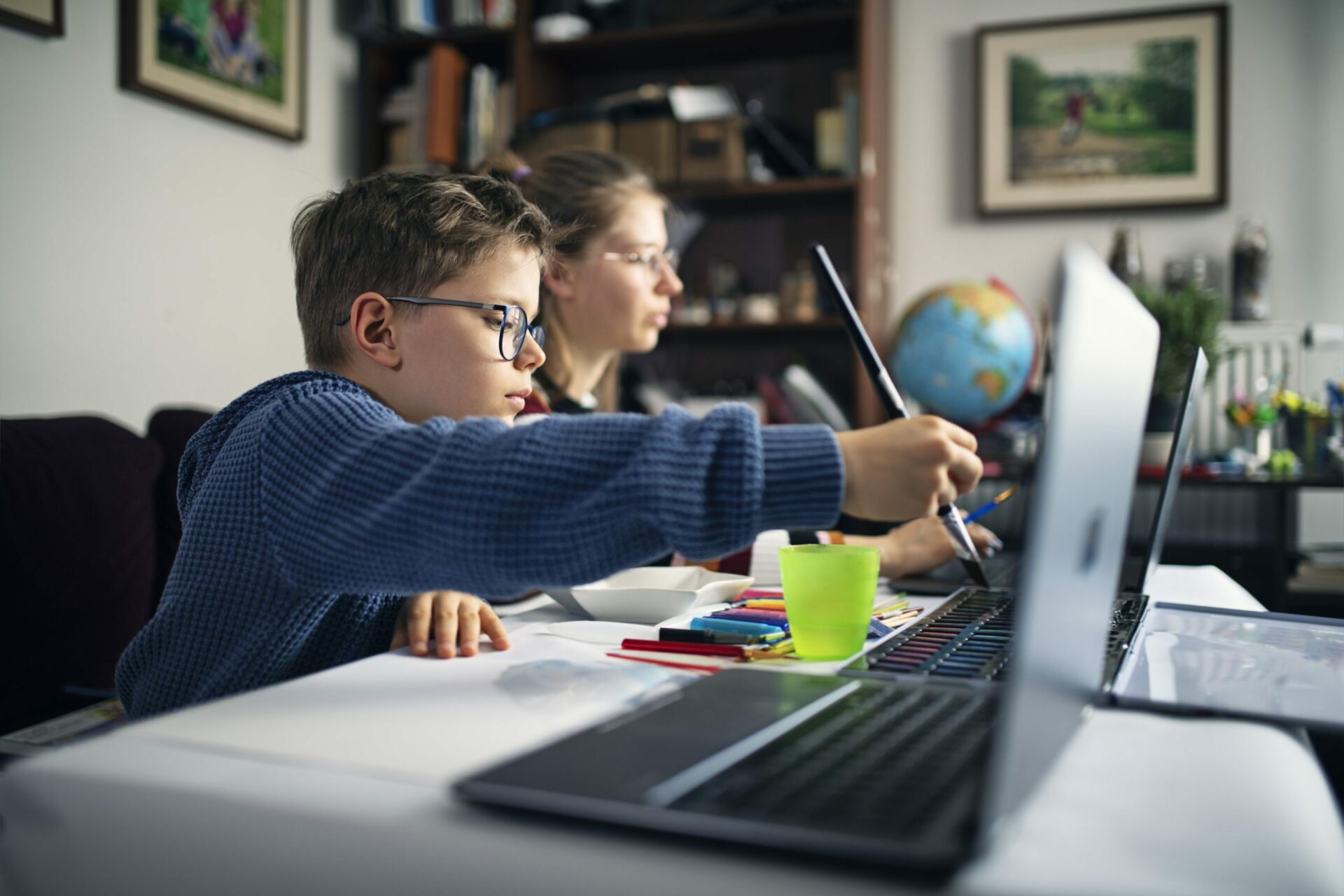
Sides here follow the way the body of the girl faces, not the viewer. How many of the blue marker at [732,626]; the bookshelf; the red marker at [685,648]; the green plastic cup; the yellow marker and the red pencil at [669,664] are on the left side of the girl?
1

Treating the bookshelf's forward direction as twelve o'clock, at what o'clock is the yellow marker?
The yellow marker is roughly at 12 o'clock from the bookshelf.

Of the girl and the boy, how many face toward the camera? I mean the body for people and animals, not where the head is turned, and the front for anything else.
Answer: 0

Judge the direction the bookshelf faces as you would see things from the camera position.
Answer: facing the viewer

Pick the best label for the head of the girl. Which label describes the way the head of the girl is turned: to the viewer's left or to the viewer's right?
to the viewer's right

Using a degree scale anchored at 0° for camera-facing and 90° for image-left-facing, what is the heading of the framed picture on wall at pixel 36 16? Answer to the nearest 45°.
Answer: approximately 315°

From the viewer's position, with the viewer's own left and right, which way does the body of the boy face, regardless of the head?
facing to the right of the viewer

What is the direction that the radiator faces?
toward the camera

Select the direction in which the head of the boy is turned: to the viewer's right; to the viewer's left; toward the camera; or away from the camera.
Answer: to the viewer's right

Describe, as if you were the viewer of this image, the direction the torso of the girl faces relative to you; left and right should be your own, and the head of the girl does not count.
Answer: facing to the right of the viewer

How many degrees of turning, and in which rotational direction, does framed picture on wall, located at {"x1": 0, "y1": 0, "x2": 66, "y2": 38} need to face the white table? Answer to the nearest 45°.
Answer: approximately 45° to its right
